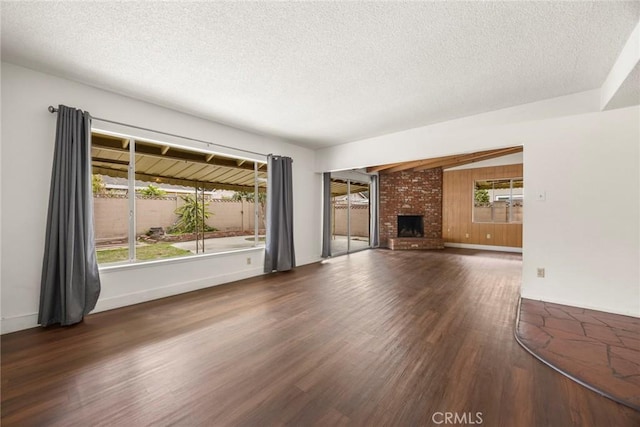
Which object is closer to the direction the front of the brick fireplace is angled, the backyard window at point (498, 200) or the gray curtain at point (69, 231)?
the gray curtain

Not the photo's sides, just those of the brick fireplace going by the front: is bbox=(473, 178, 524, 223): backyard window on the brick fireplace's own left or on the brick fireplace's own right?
on the brick fireplace's own left

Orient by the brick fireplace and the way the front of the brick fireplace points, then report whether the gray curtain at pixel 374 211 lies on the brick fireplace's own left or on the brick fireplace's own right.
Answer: on the brick fireplace's own right

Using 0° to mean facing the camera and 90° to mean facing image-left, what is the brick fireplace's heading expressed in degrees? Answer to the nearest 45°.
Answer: approximately 0°

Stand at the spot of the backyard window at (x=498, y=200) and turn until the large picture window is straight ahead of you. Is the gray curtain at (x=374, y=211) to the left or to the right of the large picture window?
right

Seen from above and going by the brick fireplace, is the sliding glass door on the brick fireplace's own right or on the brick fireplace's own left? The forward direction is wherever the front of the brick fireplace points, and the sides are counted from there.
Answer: on the brick fireplace's own right

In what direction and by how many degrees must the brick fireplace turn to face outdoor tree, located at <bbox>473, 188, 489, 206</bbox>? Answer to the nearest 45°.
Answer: approximately 90° to its left
